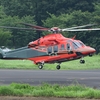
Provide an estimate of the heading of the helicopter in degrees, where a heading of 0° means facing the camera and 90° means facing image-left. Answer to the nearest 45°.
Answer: approximately 315°
